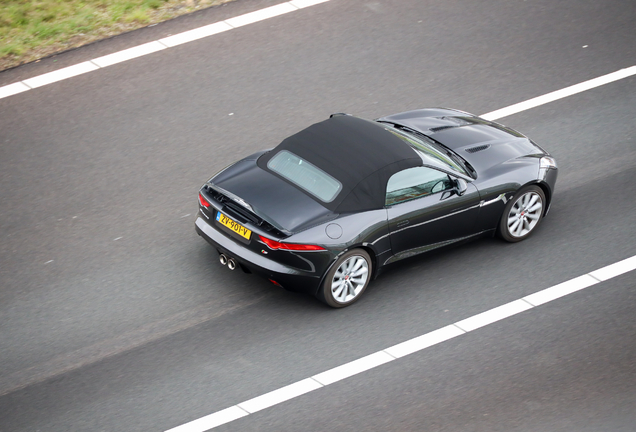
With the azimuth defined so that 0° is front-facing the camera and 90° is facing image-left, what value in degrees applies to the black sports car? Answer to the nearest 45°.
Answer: approximately 225°
